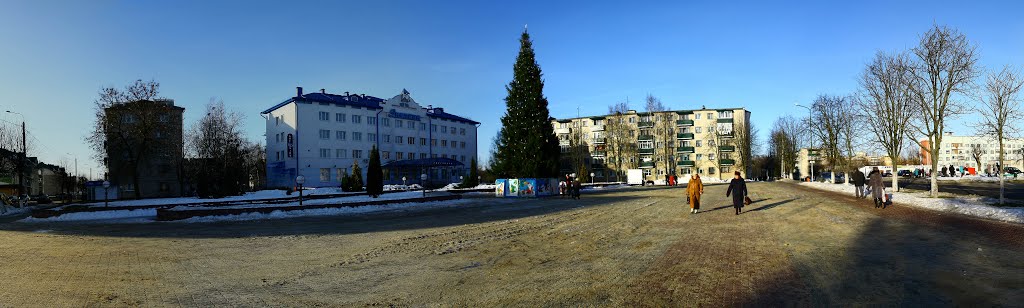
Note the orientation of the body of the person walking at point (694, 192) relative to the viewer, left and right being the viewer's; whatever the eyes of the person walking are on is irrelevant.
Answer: facing the viewer

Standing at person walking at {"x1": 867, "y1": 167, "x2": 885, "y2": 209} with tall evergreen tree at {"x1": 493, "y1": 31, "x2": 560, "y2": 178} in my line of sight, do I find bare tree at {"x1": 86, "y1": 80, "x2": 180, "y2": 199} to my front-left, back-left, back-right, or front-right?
front-left

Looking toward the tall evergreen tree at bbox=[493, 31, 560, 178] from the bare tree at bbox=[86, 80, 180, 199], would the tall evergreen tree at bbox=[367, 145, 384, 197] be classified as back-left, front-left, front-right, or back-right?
front-right

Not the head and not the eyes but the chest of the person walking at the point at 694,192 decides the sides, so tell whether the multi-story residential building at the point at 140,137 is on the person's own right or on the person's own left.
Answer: on the person's own right

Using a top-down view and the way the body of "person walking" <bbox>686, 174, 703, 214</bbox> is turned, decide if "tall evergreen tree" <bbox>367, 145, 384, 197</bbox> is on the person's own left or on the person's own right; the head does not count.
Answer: on the person's own right

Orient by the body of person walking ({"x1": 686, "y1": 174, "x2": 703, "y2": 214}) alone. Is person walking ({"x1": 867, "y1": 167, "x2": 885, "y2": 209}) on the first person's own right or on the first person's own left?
on the first person's own left

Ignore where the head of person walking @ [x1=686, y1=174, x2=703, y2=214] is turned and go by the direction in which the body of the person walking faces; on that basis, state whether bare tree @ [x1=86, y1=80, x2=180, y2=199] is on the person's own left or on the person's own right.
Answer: on the person's own right
